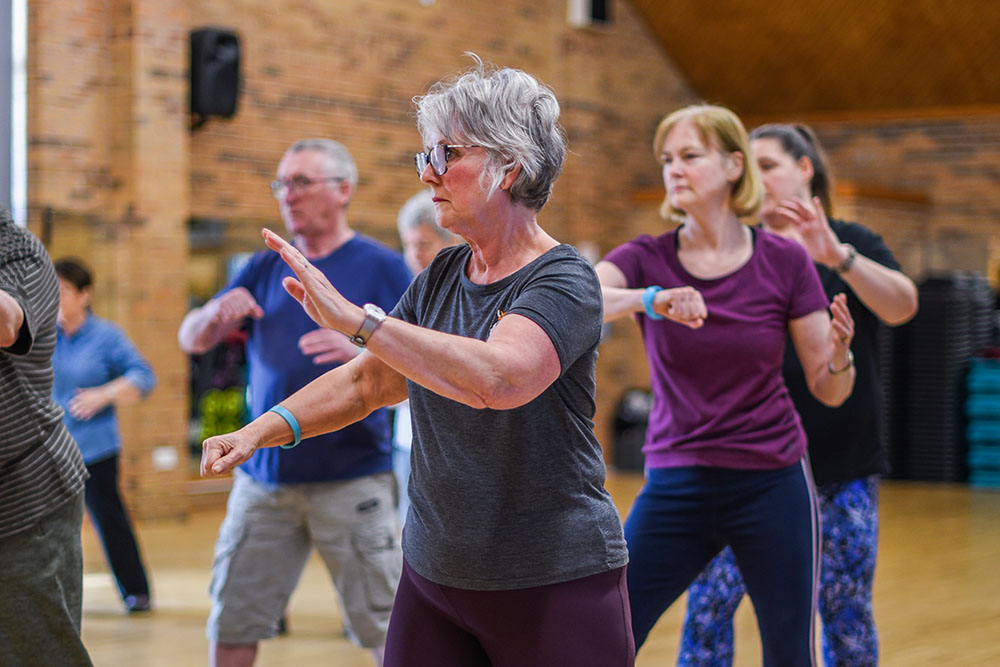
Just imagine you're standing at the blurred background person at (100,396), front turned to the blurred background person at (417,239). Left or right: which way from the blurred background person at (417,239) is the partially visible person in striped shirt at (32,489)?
right

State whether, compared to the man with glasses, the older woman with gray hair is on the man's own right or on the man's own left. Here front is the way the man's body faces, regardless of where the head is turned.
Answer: on the man's own left

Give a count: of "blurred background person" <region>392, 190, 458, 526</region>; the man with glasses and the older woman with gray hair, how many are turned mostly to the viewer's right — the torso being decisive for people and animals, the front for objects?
0

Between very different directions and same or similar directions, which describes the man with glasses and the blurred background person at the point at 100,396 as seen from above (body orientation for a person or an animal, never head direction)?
same or similar directions

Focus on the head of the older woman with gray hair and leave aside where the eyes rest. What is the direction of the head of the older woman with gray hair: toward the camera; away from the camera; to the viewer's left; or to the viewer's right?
to the viewer's left

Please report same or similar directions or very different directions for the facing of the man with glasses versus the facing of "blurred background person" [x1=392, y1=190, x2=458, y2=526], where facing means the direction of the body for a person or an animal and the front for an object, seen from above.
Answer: same or similar directions

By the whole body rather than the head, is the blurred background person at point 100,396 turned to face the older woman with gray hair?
no

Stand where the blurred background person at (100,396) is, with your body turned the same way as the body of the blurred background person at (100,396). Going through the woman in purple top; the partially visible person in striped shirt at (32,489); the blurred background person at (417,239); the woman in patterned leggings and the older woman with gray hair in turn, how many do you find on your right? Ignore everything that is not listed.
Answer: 0

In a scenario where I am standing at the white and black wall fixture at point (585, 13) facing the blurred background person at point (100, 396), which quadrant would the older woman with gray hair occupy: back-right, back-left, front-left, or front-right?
front-left

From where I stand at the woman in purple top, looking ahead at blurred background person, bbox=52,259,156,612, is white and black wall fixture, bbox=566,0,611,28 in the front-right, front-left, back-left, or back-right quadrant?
front-right

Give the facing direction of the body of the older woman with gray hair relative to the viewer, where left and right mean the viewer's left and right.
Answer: facing the viewer and to the left of the viewer

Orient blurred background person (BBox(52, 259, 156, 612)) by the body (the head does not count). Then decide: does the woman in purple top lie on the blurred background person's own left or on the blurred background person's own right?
on the blurred background person's own left

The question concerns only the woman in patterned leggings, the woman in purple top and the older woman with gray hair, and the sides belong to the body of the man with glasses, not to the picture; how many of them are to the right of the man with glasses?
0

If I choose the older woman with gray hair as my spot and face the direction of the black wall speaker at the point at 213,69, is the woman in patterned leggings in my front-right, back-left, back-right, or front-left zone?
front-right

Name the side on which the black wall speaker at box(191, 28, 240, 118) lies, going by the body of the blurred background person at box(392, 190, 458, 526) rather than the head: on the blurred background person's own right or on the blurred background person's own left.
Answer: on the blurred background person's own right

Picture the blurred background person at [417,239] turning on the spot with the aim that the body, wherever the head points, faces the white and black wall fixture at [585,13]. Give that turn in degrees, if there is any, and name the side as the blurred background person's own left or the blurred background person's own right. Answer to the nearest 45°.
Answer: approximately 135° to the blurred background person's own right

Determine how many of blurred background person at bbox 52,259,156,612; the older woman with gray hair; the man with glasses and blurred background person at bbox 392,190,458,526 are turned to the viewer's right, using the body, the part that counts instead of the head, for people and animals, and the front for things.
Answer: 0

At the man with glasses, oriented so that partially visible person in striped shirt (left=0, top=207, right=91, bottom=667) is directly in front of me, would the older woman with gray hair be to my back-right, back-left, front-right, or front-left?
front-left

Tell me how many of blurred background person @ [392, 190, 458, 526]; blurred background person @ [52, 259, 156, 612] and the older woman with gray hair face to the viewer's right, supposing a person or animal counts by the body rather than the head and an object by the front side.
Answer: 0
